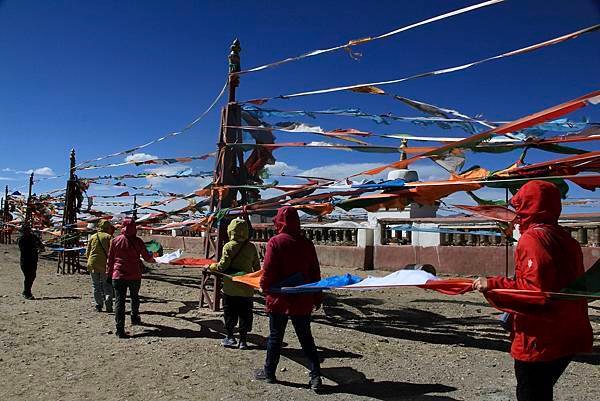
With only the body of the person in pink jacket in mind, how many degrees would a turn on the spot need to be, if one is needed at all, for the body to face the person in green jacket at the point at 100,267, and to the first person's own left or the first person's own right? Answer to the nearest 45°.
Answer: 0° — they already face them

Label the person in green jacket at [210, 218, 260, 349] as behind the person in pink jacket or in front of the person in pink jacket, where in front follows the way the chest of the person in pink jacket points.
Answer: behind

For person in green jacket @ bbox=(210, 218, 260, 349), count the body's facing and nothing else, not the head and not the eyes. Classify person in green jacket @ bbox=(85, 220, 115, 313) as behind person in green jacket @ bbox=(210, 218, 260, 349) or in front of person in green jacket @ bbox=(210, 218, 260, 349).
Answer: in front

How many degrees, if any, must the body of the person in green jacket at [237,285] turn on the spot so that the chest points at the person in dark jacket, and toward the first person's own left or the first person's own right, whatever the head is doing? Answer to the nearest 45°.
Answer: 0° — they already face them

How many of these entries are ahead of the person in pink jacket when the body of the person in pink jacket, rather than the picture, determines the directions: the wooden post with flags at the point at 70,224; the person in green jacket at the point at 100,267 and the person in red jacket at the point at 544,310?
2

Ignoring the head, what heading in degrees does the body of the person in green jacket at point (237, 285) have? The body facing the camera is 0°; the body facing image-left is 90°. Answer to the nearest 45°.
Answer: approximately 135°

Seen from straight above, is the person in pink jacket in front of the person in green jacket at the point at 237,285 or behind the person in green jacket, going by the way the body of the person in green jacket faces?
in front

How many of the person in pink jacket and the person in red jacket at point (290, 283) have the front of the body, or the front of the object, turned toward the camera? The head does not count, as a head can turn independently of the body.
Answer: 0

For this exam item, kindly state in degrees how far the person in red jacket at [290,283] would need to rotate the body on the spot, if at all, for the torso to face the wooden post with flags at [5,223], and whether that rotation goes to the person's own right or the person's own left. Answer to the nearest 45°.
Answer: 0° — they already face it

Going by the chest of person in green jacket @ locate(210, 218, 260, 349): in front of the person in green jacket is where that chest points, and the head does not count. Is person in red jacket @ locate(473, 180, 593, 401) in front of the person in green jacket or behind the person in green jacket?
behind

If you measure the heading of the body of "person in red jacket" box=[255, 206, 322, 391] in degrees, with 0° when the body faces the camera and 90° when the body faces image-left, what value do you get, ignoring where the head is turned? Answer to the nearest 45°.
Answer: approximately 135°

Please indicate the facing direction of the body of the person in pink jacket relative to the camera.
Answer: away from the camera
